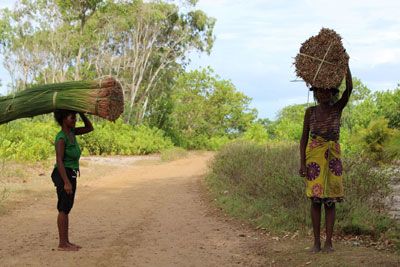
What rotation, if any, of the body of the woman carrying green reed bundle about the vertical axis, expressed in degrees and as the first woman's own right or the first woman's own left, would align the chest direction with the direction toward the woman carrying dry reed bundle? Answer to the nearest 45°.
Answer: approximately 45° to the first woman's own right

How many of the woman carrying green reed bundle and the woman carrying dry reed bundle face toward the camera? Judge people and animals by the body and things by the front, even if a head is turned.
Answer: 1

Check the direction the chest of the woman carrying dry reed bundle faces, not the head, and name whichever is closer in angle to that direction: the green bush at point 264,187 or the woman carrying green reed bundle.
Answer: the woman carrying green reed bundle

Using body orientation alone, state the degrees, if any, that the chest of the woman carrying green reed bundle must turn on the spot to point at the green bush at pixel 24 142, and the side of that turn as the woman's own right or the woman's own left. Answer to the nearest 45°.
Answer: approximately 90° to the woman's own left

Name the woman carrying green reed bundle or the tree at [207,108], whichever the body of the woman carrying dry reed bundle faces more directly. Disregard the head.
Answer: the woman carrying green reed bundle

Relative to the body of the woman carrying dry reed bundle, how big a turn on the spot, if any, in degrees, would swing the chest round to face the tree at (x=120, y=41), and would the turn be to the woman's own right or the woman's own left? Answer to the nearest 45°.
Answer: approximately 135° to the woman's own right

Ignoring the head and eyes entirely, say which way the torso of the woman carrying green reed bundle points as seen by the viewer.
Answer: to the viewer's right

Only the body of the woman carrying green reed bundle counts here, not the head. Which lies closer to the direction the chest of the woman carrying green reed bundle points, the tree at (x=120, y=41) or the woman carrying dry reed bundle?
the woman carrying dry reed bundle

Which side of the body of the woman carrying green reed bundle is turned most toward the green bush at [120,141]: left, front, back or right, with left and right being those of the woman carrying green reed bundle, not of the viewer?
left
